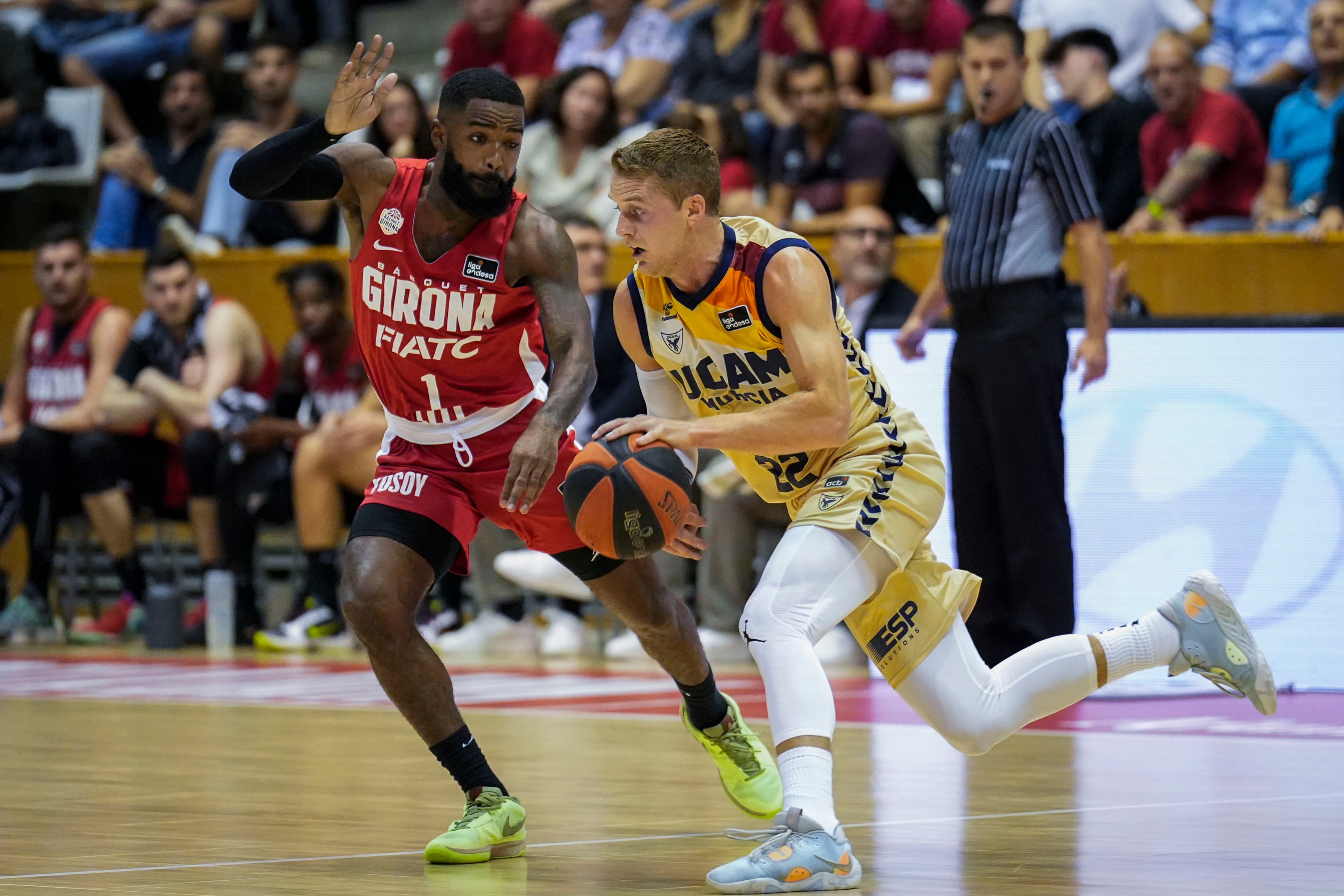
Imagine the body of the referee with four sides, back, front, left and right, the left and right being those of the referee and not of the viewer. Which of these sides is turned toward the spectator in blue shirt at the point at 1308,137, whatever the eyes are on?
back

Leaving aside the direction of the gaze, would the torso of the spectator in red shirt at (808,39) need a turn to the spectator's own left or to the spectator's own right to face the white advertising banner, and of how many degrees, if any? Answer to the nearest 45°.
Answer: approximately 45° to the spectator's own left

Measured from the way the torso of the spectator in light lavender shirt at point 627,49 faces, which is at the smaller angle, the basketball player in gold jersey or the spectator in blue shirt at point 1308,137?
the basketball player in gold jersey

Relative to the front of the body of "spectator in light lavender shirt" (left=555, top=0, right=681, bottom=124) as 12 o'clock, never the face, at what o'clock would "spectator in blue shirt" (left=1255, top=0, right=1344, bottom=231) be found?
The spectator in blue shirt is roughly at 9 o'clock from the spectator in light lavender shirt.

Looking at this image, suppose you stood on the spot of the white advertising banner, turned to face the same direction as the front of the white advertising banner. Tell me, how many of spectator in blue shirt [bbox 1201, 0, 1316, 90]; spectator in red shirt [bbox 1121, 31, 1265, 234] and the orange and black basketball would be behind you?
2

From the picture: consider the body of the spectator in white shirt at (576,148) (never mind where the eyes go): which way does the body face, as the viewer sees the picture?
toward the camera

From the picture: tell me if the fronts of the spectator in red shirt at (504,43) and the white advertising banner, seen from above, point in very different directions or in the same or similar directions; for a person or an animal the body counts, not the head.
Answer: same or similar directions

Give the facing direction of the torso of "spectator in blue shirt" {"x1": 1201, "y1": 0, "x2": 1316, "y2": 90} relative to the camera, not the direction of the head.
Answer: toward the camera

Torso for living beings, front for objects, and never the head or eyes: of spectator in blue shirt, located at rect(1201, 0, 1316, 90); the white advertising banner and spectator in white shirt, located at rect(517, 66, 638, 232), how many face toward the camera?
3

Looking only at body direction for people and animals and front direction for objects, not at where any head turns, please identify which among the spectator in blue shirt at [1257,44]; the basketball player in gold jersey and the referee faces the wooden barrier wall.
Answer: the spectator in blue shirt

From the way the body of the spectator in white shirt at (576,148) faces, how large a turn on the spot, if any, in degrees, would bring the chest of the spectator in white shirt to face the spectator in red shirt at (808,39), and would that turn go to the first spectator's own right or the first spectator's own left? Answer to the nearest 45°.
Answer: approximately 90° to the first spectator's own left

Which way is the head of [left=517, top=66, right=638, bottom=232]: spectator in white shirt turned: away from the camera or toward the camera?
toward the camera

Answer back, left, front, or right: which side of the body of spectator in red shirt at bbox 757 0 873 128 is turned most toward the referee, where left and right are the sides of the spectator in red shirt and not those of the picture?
front

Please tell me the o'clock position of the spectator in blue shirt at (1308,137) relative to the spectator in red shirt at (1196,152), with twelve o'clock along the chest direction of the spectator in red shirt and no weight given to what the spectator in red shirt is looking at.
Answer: The spectator in blue shirt is roughly at 8 o'clock from the spectator in red shirt.

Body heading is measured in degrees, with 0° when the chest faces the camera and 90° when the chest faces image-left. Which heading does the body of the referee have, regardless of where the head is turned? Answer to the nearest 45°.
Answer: approximately 45°

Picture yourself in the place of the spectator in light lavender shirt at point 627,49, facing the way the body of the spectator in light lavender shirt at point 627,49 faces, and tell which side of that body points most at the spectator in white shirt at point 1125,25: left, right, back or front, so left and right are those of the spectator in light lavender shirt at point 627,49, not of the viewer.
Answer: left

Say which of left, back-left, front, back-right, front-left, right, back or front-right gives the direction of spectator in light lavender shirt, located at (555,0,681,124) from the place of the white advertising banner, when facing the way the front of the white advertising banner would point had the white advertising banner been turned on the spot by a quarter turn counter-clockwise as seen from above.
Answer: back-left

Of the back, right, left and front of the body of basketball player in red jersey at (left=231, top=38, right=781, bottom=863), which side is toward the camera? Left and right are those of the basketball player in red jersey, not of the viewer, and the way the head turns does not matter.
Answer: front

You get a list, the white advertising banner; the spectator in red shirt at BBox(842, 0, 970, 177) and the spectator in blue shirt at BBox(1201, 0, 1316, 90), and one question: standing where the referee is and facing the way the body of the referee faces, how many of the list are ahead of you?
0
